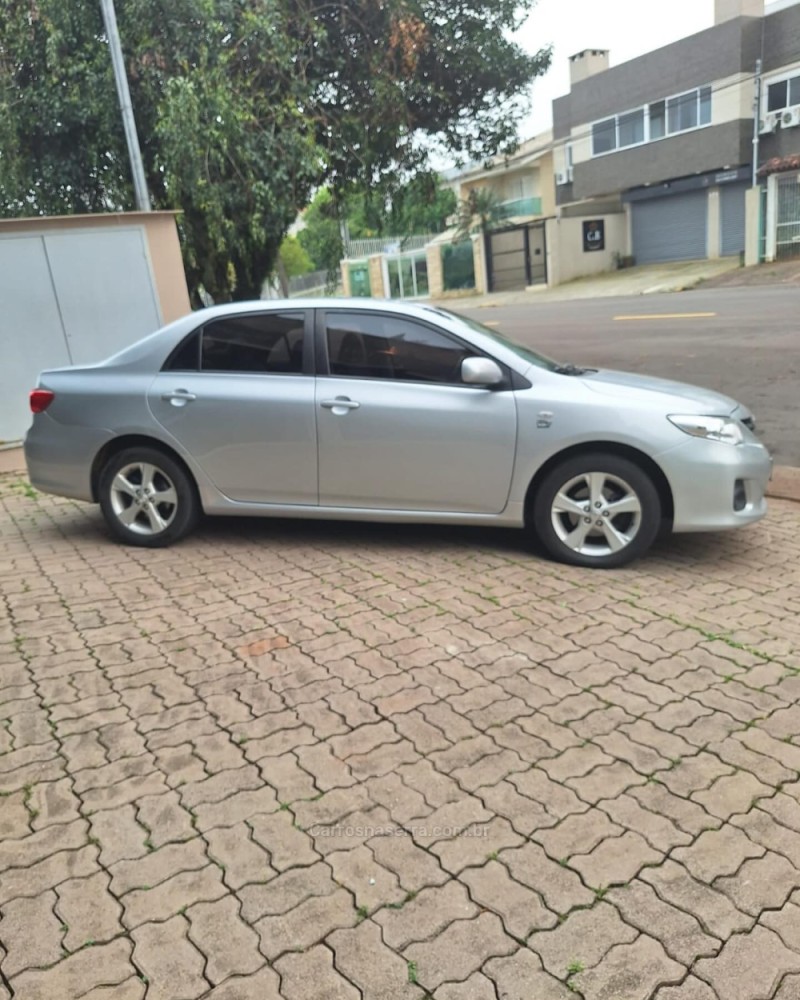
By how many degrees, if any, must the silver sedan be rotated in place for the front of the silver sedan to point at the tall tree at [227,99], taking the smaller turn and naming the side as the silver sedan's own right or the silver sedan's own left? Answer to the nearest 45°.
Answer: approximately 90° to the silver sedan's own left

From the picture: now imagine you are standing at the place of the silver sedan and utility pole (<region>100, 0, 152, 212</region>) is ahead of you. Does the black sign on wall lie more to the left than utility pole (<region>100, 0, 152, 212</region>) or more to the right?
right

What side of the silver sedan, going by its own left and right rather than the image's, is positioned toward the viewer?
right

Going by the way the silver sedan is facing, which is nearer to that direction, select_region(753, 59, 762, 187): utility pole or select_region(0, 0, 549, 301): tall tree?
the utility pole

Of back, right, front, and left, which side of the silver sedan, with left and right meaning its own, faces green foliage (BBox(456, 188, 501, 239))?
left

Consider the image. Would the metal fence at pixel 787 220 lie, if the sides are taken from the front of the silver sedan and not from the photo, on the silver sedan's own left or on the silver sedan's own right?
on the silver sedan's own left

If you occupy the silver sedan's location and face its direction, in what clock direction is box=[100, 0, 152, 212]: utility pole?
The utility pole is roughly at 8 o'clock from the silver sedan.

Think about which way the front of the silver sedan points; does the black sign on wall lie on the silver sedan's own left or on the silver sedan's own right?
on the silver sedan's own left

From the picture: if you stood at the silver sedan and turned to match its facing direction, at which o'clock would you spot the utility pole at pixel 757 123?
The utility pole is roughly at 10 o'clock from the silver sedan.
